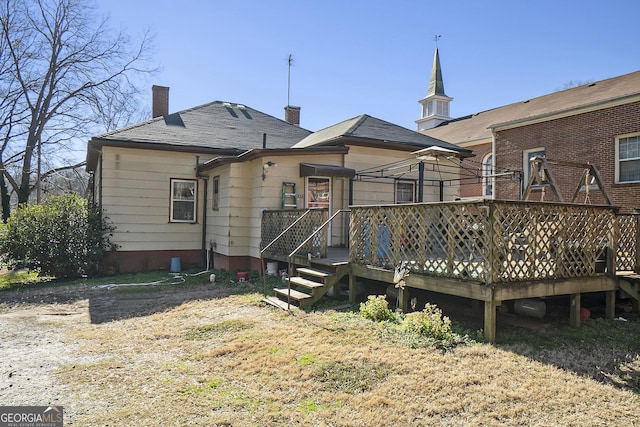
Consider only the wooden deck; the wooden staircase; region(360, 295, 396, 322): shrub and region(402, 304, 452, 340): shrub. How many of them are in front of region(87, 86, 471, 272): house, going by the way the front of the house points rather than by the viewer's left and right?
0

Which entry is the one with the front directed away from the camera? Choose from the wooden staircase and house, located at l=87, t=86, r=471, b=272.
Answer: the house

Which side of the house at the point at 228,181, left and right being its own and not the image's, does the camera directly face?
back

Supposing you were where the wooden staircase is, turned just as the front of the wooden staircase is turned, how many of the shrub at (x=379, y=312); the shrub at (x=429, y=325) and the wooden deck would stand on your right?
0

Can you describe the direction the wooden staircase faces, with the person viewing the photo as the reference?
facing the viewer and to the left of the viewer

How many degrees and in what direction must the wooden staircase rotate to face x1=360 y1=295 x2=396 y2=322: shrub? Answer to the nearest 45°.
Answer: approximately 90° to its left

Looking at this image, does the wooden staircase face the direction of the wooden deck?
no

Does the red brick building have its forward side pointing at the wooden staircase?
no
